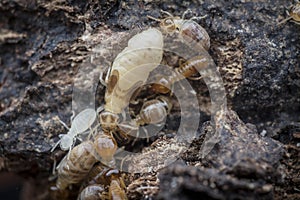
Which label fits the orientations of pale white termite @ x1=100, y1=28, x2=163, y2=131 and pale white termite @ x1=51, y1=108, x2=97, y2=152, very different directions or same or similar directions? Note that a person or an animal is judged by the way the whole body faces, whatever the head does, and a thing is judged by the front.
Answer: same or similar directions

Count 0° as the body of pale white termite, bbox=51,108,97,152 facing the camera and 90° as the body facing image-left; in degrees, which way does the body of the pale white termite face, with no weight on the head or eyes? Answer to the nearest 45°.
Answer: approximately 45°

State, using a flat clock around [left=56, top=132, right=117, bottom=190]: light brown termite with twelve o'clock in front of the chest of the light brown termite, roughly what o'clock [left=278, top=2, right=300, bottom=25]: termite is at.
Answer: The termite is roughly at 1 o'clock from the light brown termite.

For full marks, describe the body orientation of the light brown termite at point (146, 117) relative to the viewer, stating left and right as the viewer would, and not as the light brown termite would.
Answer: facing the viewer and to the left of the viewer

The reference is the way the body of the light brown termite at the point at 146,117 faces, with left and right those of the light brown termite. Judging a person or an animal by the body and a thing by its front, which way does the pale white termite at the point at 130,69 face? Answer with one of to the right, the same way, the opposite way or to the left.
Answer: the same way

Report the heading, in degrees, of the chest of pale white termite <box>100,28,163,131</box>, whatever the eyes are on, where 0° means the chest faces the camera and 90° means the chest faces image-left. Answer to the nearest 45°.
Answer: approximately 45°

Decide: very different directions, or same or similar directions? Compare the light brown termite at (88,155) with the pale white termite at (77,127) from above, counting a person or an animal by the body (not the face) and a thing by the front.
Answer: very different directions

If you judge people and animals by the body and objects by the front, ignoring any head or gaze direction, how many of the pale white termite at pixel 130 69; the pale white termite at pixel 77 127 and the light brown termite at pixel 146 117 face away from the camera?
0

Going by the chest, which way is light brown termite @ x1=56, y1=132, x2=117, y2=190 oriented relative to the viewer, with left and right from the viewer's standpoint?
facing away from the viewer and to the right of the viewer

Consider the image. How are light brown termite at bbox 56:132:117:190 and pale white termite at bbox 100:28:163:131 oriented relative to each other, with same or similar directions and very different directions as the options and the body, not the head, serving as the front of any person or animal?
very different directions

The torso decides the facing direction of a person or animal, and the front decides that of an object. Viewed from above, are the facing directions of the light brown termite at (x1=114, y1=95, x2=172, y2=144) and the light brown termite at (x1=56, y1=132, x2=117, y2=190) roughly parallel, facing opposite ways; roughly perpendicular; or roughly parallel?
roughly parallel, facing opposite ways
